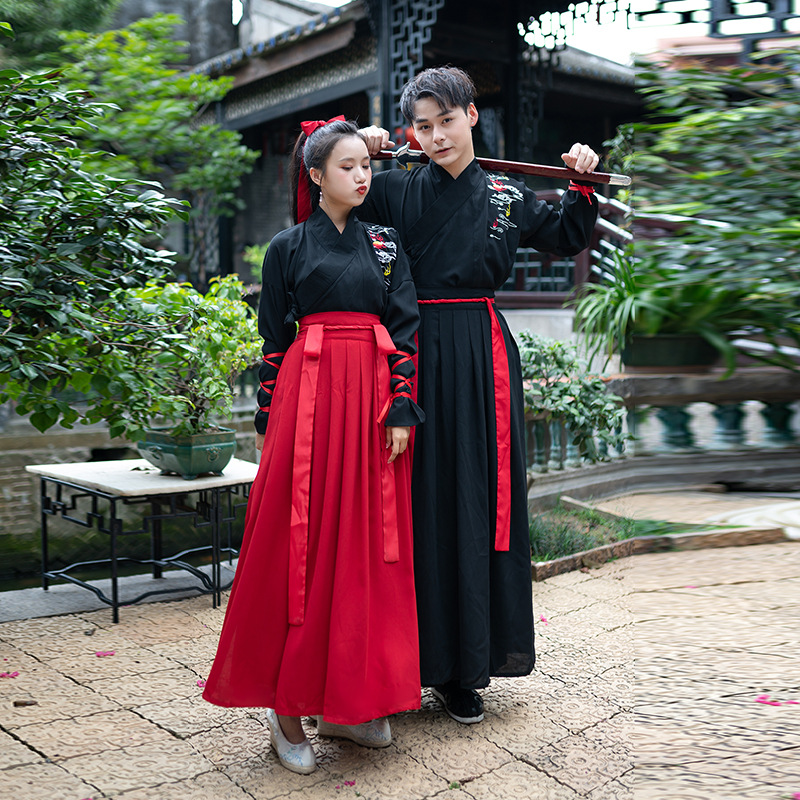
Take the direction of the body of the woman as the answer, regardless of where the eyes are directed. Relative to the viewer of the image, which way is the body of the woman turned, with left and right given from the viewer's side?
facing the viewer

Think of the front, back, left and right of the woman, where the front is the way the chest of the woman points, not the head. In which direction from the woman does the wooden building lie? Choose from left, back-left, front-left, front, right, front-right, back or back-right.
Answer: back

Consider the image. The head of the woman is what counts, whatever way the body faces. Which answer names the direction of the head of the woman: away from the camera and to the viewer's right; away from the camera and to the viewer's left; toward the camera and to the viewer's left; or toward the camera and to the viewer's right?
toward the camera and to the viewer's right

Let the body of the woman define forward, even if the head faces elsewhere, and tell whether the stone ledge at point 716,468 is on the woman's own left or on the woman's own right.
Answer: on the woman's own left

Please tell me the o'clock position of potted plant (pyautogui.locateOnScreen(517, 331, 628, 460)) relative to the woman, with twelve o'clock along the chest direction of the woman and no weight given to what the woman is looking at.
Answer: The potted plant is roughly at 7 o'clock from the woman.

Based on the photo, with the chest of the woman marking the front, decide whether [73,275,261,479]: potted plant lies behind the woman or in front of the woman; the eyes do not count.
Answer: behind
